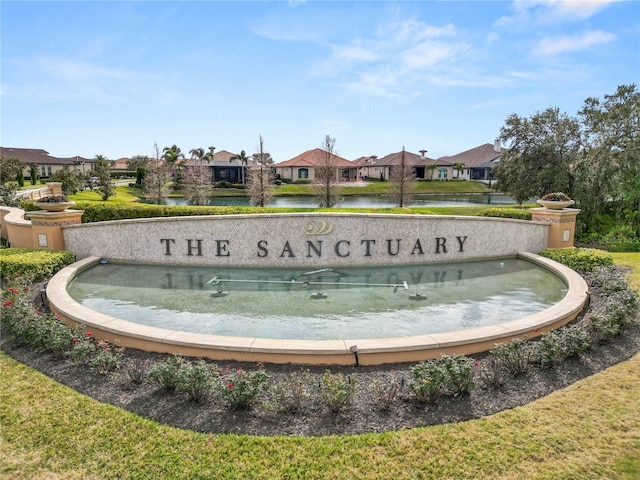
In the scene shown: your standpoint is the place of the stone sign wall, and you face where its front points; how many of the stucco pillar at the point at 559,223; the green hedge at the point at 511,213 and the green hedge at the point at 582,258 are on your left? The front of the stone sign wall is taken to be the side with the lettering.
3

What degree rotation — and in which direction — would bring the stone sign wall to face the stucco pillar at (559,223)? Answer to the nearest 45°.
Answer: approximately 90° to its left

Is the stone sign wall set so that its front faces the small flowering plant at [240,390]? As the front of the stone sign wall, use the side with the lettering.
yes

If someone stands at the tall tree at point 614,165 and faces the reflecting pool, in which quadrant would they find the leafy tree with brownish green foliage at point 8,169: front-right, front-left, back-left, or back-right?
front-right

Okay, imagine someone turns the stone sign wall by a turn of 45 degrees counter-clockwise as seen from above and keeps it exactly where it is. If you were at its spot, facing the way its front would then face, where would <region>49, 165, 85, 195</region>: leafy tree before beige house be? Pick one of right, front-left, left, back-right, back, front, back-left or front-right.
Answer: back

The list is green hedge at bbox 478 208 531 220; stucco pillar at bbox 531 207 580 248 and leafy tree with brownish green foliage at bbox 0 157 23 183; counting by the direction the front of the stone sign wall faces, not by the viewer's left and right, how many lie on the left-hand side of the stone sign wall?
2

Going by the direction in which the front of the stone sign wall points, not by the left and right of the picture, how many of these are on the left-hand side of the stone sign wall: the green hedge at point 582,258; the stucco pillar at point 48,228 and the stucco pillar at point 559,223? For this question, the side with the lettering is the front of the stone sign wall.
2

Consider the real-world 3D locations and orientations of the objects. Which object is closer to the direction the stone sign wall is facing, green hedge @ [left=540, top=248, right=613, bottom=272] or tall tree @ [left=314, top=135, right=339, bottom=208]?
the green hedge

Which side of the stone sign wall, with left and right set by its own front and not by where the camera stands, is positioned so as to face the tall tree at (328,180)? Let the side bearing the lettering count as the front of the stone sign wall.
back

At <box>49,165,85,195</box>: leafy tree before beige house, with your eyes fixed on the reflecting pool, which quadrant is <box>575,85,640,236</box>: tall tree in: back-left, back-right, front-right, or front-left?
front-left

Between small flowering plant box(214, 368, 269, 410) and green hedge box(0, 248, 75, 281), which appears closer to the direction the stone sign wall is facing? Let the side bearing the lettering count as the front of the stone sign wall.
the small flowering plant

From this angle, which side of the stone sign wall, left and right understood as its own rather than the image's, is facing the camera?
front

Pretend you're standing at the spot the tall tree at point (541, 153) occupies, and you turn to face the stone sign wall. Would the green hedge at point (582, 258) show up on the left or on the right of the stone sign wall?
left

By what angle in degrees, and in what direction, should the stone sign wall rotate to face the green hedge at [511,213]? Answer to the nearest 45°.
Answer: approximately 90° to its left

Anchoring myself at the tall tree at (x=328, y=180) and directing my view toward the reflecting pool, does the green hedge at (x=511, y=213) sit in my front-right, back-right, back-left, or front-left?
front-left

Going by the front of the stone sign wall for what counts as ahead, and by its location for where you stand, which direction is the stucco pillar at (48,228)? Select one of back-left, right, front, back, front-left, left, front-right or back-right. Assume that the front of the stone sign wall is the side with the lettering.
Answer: right

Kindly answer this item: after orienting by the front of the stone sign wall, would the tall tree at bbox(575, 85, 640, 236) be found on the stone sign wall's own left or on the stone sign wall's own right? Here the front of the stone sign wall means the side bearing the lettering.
on the stone sign wall's own left

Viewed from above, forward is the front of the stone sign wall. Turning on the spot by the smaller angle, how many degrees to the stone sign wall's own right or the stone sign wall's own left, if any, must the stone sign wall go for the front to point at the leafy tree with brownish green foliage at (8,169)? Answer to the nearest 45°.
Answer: approximately 135° to the stone sign wall's own right

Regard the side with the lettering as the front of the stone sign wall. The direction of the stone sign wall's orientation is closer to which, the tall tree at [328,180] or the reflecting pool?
the reflecting pool

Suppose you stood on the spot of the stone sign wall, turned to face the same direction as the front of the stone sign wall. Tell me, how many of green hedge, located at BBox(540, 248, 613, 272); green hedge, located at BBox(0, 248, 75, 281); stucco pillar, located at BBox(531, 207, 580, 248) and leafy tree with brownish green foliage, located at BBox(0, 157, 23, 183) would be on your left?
2
